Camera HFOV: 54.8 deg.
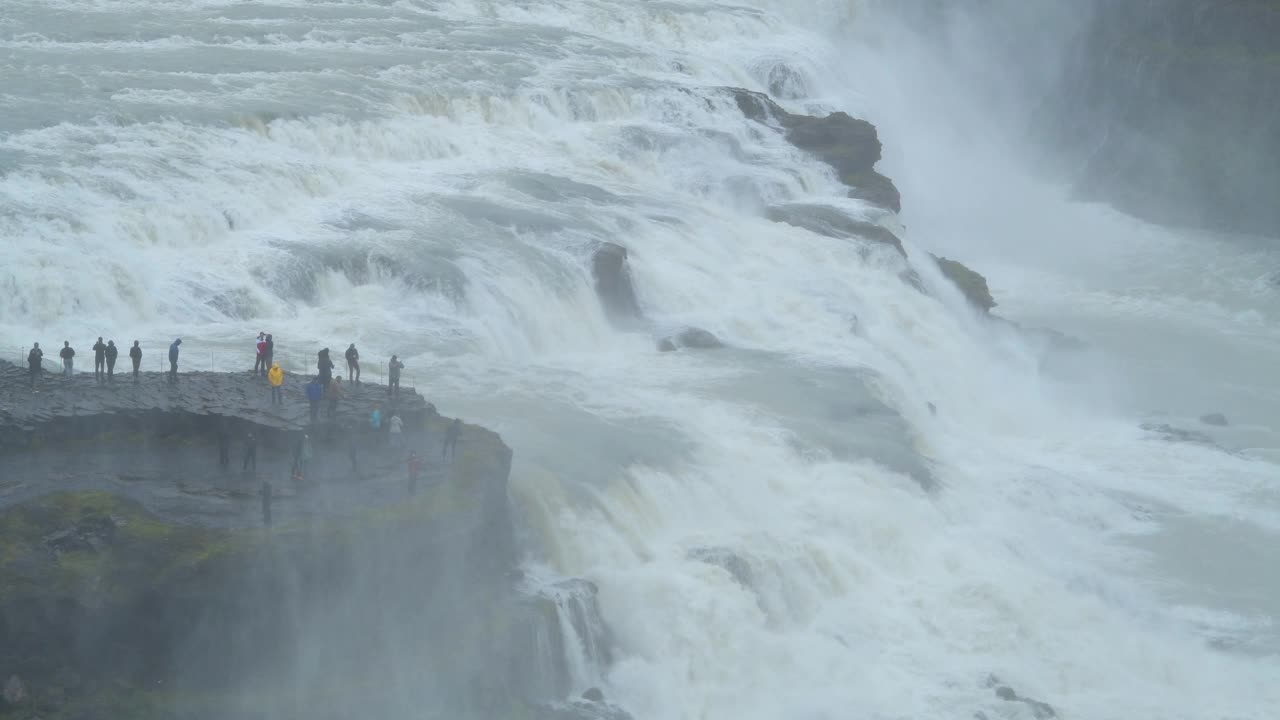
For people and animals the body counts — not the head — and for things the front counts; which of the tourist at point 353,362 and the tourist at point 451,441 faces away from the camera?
the tourist at point 353,362

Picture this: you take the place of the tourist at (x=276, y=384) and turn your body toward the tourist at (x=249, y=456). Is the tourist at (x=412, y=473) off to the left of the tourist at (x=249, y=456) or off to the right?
left

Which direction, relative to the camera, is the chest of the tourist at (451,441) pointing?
to the viewer's right

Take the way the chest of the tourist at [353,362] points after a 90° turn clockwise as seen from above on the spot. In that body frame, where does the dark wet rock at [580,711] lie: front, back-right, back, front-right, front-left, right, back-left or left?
front-right

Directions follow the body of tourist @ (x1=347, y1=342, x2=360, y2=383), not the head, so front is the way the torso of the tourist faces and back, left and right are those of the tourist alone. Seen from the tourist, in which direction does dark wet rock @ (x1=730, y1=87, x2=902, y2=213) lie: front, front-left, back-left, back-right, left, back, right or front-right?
front-right

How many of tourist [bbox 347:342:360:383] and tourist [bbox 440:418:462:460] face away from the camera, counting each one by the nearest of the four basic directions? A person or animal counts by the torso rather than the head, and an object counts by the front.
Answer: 1

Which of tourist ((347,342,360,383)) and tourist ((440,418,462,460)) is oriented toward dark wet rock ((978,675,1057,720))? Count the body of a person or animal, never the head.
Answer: tourist ((440,418,462,460))

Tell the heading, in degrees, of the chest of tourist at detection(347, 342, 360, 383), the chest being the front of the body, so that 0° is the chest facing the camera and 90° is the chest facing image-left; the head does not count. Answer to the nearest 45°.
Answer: approximately 180°

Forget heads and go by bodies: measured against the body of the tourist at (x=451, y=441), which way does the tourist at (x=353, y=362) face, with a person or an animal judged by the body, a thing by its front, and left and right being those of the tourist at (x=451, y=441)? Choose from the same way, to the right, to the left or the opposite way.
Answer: to the left
